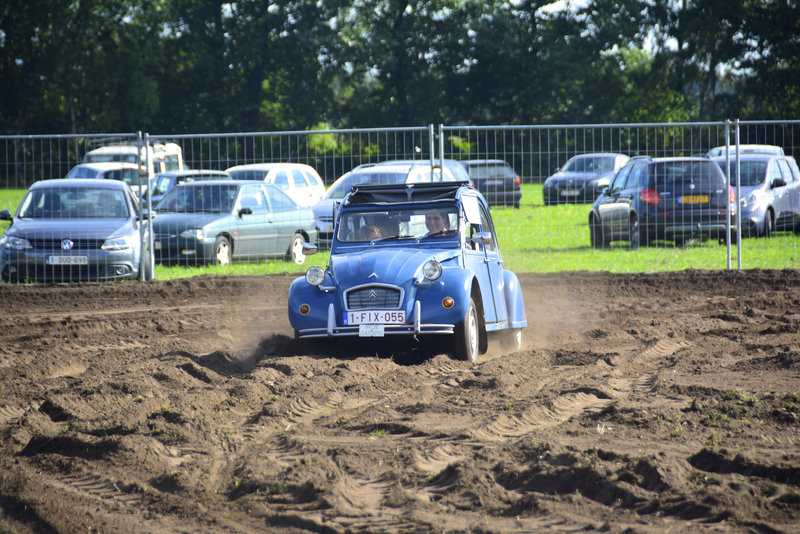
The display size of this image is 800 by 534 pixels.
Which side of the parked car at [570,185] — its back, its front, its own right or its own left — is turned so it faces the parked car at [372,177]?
right

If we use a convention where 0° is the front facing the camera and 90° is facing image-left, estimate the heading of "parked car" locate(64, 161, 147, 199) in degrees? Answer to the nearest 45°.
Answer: approximately 45°

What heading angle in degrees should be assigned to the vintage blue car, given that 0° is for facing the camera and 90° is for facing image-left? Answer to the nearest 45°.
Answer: approximately 45°

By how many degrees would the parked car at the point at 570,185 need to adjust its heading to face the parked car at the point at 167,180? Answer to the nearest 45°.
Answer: approximately 90° to its right

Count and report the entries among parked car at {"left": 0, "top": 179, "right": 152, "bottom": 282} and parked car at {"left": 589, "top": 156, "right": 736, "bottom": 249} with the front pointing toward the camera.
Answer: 1

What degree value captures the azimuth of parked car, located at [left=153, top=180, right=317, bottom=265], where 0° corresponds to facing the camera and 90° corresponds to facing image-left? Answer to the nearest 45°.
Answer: approximately 45°

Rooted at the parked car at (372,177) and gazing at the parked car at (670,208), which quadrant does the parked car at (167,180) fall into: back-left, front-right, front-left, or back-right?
back-left

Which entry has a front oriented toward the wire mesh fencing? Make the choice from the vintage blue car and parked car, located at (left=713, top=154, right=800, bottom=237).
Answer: the parked car
